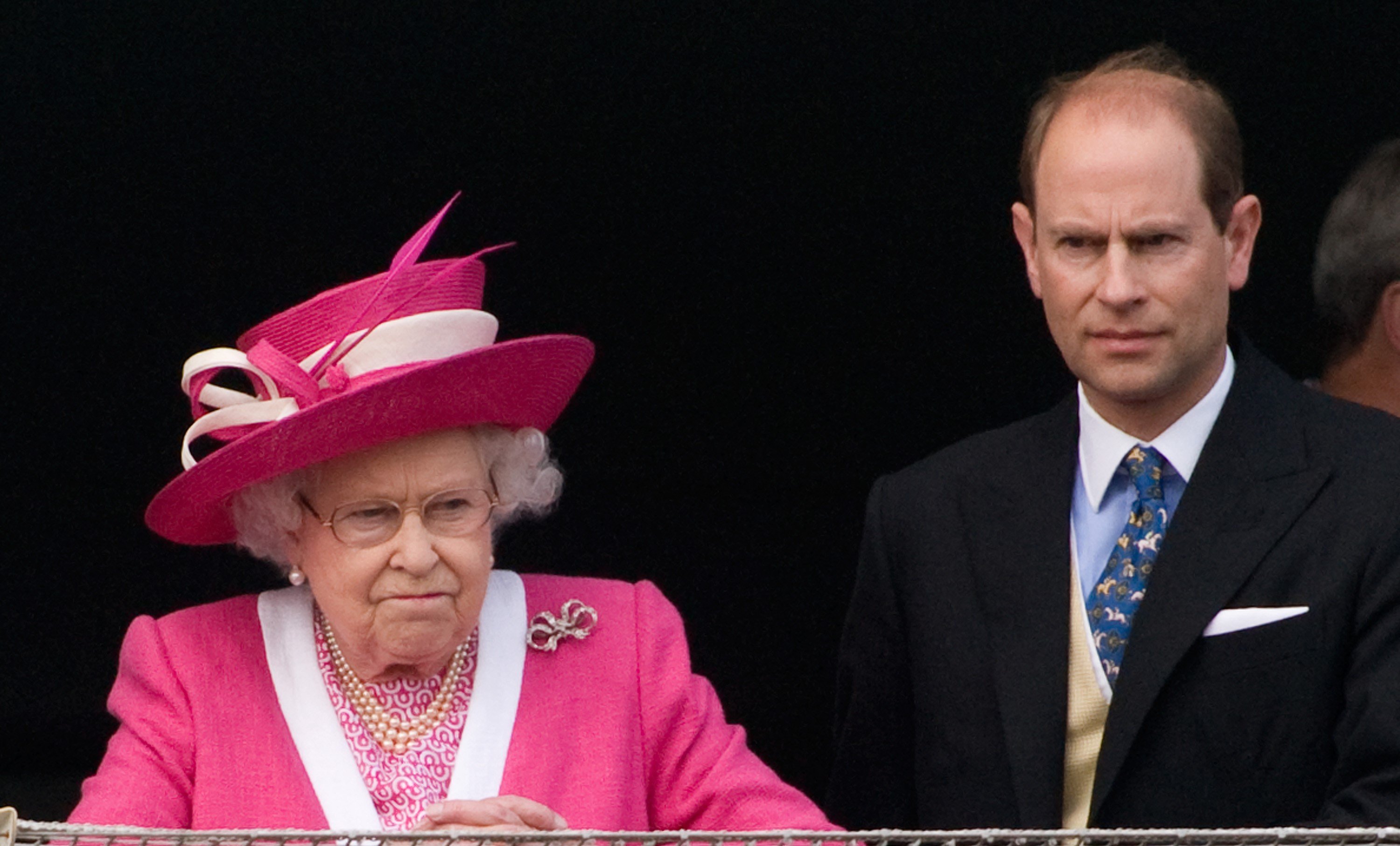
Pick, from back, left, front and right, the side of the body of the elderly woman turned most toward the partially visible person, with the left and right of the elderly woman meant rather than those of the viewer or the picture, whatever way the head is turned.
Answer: left

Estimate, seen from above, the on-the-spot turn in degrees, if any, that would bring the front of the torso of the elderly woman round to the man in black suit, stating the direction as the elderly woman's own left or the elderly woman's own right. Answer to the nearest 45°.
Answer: approximately 90° to the elderly woman's own left
